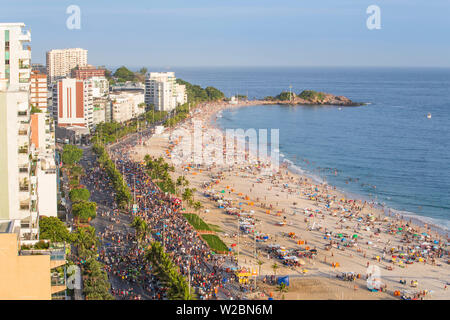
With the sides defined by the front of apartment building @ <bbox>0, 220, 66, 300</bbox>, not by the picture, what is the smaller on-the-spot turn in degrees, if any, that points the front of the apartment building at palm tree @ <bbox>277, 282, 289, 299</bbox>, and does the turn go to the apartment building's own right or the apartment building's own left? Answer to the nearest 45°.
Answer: approximately 45° to the apartment building's own left

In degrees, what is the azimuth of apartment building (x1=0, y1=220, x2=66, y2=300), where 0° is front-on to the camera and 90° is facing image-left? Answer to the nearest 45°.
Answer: approximately 270°

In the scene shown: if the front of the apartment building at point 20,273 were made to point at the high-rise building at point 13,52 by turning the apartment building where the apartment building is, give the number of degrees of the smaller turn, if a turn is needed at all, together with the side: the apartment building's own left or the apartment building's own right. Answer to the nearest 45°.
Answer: approximately 90° to the apartment building's own left

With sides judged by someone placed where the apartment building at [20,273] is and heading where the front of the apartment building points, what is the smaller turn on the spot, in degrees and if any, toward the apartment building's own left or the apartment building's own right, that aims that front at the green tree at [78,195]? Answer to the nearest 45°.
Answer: approximately 90° to the apartment building's own left

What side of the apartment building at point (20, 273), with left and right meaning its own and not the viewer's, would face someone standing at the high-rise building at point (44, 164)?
left

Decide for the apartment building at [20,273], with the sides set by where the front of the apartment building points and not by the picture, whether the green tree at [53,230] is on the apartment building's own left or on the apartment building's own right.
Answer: on the apartment building's own left

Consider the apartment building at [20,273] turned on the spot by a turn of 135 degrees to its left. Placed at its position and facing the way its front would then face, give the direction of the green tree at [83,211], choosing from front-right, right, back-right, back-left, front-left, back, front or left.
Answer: front-right

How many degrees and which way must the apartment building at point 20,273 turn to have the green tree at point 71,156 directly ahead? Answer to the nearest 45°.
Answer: approximately 90° to its left

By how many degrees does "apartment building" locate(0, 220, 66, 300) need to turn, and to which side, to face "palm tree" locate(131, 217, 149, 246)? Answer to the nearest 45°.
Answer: approximately 90° to its left
